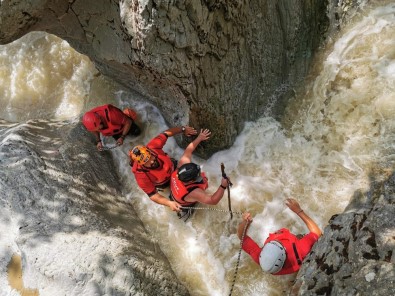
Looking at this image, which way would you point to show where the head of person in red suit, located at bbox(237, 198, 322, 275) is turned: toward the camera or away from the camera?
away from the camera

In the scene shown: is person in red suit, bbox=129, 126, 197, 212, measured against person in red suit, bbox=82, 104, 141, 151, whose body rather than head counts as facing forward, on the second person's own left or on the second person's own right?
on the second person's own left

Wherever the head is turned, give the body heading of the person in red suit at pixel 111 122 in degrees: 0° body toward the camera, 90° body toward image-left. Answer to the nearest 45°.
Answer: approximately 45°

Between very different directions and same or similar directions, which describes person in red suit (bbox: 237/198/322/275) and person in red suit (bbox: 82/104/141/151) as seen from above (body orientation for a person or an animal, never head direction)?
very different directions

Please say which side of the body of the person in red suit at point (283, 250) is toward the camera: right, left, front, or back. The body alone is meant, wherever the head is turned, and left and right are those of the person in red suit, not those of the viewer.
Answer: back

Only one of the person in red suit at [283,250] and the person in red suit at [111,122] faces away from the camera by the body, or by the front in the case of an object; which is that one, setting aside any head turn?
the person in red suit at [283,250]

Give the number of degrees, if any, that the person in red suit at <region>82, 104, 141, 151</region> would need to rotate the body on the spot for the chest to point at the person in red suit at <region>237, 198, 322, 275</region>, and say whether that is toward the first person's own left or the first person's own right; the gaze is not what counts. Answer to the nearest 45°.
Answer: approximately 90° to the first person's own left

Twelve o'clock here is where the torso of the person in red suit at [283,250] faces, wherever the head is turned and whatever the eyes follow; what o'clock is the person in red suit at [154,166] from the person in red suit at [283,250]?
the person in red suit at [154,166] is roughly at 10 o'clock from the person in red suit at [283,250].

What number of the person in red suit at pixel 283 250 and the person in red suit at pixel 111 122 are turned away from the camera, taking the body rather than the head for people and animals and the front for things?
1
